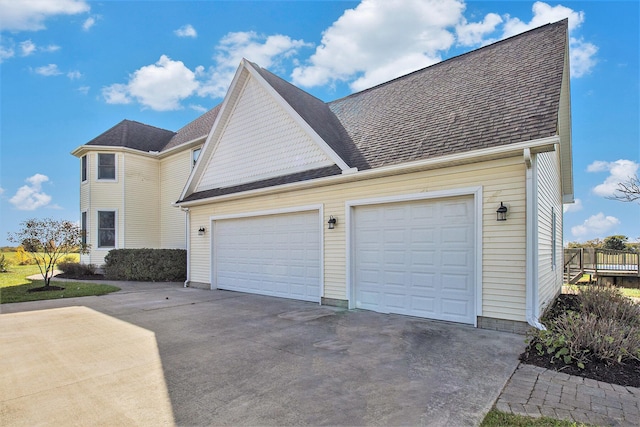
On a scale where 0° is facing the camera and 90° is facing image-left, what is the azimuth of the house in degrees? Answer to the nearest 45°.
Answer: approximately 45°

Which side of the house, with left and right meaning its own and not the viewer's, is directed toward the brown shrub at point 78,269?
right

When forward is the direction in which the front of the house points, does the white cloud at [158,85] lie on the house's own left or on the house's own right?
on the house's own right

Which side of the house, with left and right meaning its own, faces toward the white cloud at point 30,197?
right

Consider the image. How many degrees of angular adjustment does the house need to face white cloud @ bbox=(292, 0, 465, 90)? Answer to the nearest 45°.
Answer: approximately 135° to its right

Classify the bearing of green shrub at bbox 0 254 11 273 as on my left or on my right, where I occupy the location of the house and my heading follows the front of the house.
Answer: on my right
